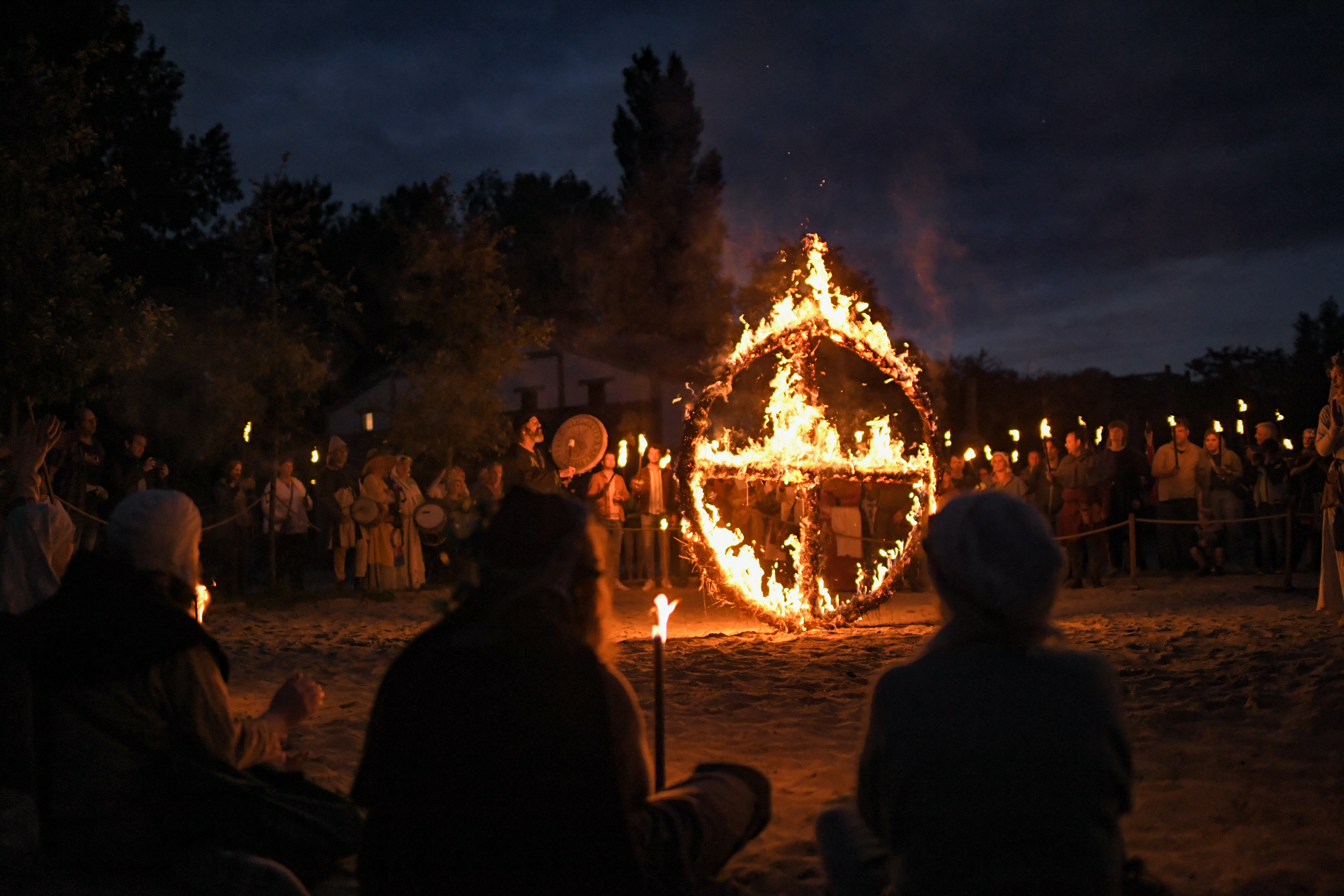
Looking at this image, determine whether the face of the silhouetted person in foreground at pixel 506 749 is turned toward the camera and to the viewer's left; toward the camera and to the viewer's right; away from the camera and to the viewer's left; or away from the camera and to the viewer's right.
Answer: away from the camera and to the viewer's right

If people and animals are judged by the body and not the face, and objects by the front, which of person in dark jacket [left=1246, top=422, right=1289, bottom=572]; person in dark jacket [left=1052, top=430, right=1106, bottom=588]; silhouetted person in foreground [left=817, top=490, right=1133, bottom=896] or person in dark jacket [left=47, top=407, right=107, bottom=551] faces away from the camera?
the silhouetted person in foreground

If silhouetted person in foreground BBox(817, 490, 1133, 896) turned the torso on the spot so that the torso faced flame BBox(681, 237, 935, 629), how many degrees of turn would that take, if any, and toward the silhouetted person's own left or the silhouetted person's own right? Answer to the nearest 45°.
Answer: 0° — they already face it

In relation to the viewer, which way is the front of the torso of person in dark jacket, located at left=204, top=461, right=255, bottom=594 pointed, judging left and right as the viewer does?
facing the viewer and to the right of the viewer

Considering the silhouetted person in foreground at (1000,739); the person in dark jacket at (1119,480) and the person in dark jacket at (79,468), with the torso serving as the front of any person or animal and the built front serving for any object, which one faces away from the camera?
the silhouetted person in foreground

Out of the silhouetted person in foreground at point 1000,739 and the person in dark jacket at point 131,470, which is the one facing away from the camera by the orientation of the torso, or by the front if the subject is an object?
the silhouetted person in foreground

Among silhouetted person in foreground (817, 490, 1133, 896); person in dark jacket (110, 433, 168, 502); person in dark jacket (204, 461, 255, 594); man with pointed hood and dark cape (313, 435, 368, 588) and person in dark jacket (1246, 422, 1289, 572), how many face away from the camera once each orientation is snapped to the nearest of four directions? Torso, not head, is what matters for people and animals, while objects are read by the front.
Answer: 1

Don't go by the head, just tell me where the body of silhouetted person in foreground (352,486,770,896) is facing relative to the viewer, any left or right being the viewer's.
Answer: facing away from the viewer and to the right of the viewer

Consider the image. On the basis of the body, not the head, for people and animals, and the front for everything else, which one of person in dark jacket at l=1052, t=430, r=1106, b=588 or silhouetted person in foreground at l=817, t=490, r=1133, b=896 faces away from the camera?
the silhouetted person in foreground

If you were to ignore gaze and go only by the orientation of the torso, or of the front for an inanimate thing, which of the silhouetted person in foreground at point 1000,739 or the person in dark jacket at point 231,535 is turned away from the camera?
the silhouetted person in foreground

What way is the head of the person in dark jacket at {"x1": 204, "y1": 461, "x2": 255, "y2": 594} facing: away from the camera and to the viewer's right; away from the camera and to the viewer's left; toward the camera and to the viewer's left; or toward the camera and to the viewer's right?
toward the camera and to the viewer's right

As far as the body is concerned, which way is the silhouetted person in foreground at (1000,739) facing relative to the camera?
away from the camera

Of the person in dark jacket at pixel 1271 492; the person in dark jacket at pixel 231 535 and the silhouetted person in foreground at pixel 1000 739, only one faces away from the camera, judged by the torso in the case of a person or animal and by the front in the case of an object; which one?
the silhouetted person in foreground

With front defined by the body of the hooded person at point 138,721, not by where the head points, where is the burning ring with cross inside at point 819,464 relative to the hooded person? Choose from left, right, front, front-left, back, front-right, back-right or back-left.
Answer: front
